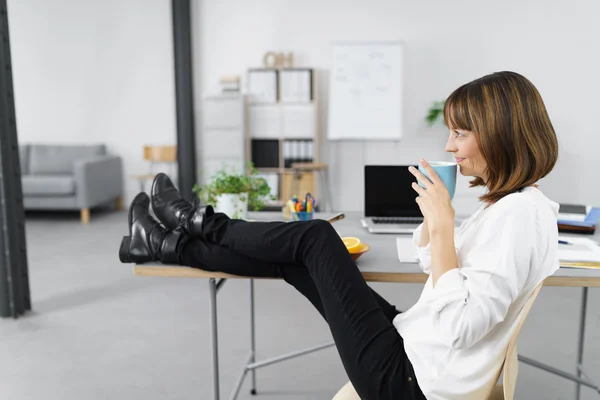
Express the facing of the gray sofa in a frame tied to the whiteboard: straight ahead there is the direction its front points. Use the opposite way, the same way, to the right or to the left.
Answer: the same way

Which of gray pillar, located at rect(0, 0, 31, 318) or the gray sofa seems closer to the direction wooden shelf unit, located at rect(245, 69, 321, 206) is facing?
the gray pillar

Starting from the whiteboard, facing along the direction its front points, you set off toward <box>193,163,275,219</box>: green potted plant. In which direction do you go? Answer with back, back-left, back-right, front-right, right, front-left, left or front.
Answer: front

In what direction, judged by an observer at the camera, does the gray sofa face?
facing the viewer and to the left of the viewer

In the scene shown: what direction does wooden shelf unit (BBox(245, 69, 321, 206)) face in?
toward the camera

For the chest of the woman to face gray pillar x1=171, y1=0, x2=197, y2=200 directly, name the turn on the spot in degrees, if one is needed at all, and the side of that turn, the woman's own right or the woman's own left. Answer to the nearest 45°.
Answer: approximately 90° to the woman's own right

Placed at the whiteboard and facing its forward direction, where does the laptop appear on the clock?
The laptop is roughly at 12 o'clock from the whiteboard.

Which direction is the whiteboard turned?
toward the camera

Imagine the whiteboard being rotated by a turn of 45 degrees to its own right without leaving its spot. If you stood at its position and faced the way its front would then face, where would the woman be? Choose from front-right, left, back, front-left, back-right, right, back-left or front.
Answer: front-left

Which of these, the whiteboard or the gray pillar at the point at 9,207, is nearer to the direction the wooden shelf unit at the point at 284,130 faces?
the gray pillar

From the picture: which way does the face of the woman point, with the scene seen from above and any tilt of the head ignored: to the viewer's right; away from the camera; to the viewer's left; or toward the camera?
to the viewer's left

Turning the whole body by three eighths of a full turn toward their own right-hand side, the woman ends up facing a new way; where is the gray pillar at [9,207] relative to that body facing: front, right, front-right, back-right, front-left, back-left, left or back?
left

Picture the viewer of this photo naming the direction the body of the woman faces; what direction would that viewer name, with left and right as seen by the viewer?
facing to the left of the viewer

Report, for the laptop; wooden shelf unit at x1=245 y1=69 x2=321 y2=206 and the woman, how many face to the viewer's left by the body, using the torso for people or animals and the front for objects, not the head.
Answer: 1

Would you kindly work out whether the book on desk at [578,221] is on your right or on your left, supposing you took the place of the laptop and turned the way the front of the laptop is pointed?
on your left

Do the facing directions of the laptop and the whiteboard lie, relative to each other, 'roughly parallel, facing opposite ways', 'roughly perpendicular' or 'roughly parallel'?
roughly parallel

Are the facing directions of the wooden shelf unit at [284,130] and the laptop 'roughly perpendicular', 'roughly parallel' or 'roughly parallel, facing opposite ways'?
roughly parallel

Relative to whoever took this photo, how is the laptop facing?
facing the viewer
